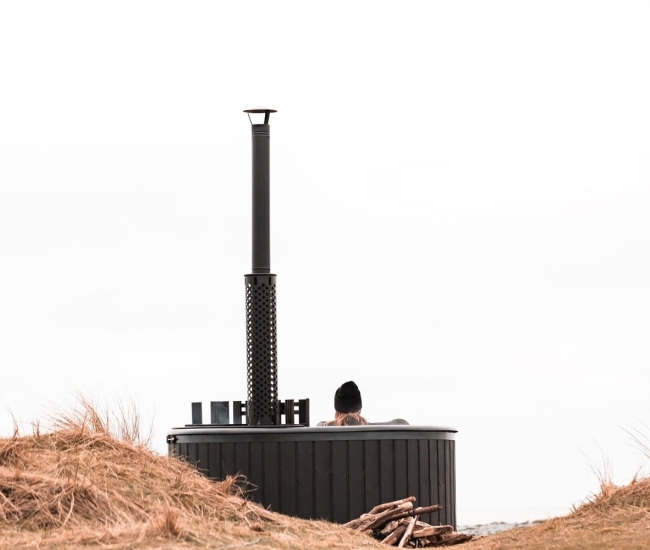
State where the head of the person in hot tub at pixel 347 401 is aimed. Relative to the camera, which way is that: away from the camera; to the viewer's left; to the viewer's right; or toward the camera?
away from the camera

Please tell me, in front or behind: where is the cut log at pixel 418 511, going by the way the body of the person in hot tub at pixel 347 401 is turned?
behind

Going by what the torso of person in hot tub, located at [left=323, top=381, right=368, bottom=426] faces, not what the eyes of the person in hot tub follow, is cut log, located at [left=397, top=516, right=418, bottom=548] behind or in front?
behind

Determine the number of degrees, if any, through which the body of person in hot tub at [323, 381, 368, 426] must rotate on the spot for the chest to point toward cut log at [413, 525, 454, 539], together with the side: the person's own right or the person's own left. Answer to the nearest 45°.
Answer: approximately 135° to the person's own right

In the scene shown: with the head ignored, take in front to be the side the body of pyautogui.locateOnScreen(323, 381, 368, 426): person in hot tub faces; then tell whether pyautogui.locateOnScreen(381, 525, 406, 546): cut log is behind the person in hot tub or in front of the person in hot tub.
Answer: behind

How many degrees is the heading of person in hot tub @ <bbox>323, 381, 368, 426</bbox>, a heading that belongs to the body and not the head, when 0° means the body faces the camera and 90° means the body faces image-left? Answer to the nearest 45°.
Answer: approximately 180°

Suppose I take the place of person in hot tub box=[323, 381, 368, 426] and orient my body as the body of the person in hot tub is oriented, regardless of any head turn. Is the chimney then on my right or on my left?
on my left
